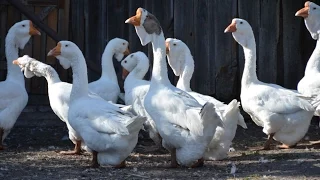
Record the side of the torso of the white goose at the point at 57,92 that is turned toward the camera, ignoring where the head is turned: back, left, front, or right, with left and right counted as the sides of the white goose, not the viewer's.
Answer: left

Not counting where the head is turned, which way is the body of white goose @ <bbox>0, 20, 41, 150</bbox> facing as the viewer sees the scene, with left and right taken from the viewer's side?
facing to the right of the viewer

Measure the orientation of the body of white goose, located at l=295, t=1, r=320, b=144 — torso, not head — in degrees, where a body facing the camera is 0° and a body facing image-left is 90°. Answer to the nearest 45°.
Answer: approximately 90°

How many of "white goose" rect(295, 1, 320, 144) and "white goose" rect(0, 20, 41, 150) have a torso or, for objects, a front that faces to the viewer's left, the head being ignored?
1

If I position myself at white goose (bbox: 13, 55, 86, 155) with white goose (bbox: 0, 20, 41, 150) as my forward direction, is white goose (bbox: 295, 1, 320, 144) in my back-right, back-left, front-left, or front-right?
back-right

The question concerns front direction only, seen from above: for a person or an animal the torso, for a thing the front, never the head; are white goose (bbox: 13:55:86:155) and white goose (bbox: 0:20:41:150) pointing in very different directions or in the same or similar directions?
very different directions

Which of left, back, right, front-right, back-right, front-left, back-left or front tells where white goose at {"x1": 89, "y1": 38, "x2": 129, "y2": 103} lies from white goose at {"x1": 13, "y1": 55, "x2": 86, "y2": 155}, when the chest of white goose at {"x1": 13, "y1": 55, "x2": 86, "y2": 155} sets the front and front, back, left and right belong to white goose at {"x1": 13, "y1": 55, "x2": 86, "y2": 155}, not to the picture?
back-right
